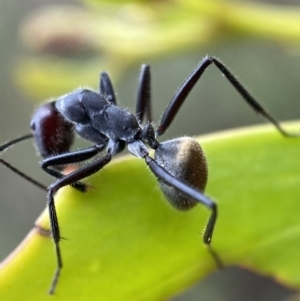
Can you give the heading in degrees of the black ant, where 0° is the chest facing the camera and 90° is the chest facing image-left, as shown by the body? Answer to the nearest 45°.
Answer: approximately 90°
